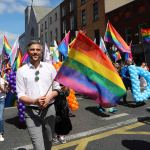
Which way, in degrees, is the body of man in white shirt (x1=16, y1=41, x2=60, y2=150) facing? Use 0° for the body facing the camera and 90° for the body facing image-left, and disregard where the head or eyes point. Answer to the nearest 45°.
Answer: approximately 0°

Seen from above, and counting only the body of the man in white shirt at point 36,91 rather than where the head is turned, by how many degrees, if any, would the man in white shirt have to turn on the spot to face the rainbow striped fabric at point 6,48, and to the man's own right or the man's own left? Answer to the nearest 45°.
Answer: approximately 180°
